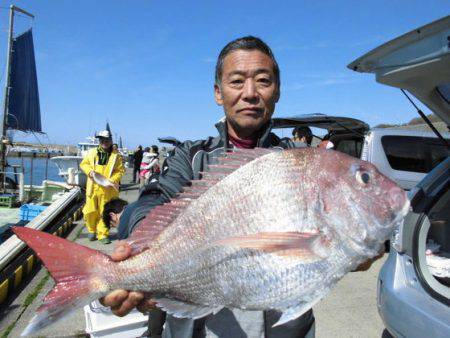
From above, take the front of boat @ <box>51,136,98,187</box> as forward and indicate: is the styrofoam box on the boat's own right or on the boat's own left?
on the boat's own left

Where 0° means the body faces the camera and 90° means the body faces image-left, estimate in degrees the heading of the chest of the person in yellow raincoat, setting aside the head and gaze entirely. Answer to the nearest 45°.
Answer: approximately 0°

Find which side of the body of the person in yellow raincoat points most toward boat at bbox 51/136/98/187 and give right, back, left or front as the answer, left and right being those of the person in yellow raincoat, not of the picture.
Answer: back

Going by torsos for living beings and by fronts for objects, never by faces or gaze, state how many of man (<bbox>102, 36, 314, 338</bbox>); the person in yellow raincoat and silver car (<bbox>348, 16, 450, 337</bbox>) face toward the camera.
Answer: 2

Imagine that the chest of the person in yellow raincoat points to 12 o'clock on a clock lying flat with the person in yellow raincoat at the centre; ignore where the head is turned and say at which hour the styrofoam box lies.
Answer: The styrofoam box is roughly at 12 o'clock from the person in yellow raincoat.

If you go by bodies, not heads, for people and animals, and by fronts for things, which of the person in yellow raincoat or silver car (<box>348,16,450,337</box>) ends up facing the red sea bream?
the person in yellow raincoat

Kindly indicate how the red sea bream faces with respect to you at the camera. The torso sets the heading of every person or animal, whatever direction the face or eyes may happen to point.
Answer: facing to the right of the viewer

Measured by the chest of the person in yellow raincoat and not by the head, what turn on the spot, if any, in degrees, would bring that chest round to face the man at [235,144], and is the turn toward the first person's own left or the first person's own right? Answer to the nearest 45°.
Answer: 0° — they already face them

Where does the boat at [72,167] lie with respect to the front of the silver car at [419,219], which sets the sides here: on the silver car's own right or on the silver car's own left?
on the silver car's own left

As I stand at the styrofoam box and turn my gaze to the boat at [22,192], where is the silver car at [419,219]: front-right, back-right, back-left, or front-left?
back-right
